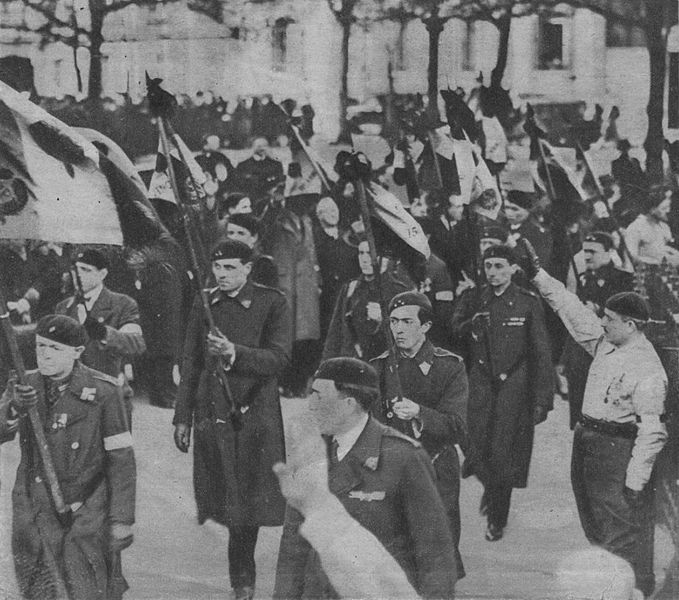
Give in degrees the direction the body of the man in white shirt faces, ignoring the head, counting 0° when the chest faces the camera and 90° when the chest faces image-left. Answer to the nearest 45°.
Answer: approximately 45°

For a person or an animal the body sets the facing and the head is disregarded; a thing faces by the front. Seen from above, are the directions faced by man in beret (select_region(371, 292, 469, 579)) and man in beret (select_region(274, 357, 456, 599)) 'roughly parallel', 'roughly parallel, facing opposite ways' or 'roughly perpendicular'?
roughly parallel

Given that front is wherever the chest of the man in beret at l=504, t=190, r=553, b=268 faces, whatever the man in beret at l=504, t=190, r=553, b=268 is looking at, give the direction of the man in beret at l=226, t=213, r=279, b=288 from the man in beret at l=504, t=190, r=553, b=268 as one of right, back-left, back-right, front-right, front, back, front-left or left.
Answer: front-right

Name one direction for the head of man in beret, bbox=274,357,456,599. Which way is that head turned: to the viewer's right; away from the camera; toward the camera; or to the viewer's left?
to the viewer's left

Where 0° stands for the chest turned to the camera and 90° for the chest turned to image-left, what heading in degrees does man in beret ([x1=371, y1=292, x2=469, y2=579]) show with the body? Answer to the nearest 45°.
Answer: approximately 45°

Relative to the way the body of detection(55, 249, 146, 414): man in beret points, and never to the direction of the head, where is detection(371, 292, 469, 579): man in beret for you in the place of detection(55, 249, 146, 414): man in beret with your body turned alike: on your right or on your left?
on your left

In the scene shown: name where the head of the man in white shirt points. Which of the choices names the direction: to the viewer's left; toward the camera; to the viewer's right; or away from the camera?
to the viewer's left

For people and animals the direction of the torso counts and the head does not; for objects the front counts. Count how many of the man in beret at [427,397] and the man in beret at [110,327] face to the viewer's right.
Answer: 0

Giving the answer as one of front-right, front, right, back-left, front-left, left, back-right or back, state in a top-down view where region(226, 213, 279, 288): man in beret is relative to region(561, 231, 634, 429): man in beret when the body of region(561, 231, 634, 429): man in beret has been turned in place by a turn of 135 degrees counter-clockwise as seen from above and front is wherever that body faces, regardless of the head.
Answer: back

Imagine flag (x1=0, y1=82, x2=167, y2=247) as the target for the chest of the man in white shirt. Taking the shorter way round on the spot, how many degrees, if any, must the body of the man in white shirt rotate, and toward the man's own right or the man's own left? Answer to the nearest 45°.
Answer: approximately 45° to the man's own right

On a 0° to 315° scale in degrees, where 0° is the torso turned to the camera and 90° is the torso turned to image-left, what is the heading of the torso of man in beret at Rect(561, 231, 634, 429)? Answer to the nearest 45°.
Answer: approximately 45°
